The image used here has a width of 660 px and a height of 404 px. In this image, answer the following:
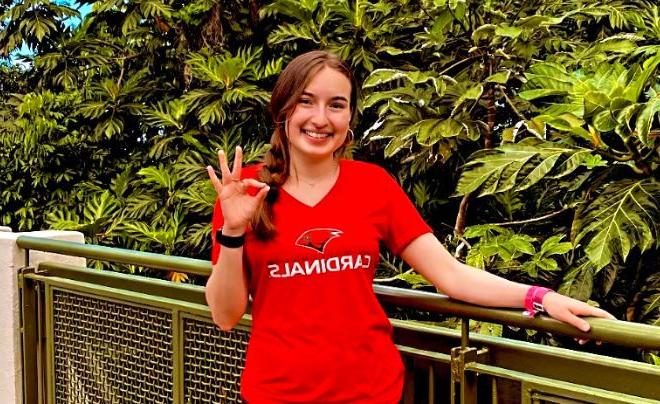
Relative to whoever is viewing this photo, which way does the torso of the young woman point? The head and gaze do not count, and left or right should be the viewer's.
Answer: facing the viewer
